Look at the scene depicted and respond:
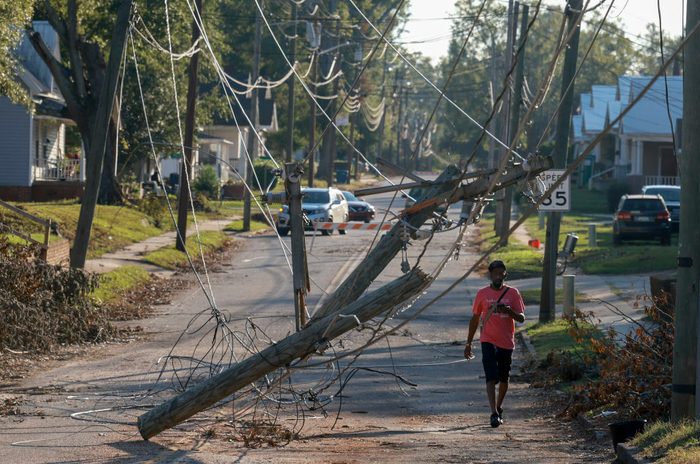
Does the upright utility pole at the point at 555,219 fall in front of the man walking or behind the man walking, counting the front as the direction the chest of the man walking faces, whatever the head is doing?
behind

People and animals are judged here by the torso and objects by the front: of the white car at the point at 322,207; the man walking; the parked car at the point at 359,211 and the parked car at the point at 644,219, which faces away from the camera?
the parked car at the point at 644,219

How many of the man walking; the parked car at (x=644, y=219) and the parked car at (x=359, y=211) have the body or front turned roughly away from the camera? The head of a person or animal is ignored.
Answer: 1

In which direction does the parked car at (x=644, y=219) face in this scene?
away from the camera

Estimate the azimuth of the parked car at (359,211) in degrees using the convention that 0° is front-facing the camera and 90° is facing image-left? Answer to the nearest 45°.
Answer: approximately 315°

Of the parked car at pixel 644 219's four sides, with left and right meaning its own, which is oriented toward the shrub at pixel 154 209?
left

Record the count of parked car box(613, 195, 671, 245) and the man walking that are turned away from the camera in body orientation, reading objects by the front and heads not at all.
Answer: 1

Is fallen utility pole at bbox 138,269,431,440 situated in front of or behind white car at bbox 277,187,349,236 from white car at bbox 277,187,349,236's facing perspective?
in front

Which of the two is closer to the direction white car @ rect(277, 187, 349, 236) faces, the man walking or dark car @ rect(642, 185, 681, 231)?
the man walking

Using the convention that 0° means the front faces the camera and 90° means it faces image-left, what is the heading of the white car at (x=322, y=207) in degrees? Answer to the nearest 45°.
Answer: approximately 45°

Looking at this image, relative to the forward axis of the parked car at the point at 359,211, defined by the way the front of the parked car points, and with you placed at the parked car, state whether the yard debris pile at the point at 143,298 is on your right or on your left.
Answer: on your right

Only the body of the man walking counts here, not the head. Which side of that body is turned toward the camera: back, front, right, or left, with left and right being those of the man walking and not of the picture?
front

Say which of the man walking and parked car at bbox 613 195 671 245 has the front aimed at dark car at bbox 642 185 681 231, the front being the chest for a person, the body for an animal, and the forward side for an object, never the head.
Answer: the parked car

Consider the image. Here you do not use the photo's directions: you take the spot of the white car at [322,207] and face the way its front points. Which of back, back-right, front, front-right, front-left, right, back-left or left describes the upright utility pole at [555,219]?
front-left
